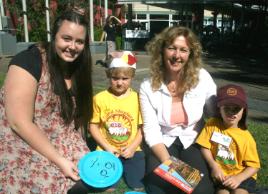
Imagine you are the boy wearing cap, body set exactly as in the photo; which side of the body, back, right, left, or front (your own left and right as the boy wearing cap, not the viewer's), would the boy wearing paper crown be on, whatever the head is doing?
right

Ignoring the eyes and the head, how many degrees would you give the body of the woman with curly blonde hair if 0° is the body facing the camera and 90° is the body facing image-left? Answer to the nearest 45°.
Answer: approximately 0°

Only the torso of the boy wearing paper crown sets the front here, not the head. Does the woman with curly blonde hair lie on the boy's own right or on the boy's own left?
on the boy's own left

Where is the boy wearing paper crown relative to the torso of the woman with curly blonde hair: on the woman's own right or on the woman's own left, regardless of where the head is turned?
on the woman's own right

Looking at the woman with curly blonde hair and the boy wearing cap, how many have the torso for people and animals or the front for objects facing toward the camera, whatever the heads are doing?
2

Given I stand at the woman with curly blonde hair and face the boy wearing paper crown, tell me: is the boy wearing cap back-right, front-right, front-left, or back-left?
back-left

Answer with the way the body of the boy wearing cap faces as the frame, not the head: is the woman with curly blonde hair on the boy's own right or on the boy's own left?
on the boy's own right

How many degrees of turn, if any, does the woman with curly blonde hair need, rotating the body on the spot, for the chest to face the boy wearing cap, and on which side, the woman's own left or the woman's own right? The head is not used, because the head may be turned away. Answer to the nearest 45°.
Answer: approximately 45° to the woman's own left
